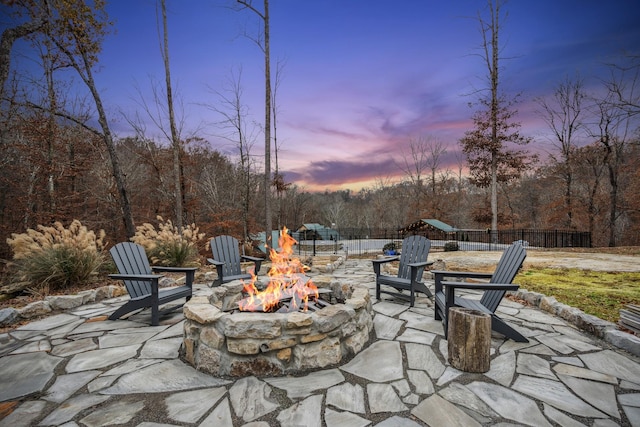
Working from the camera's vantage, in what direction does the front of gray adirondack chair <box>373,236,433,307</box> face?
facing the viewer and to the left of the viewer

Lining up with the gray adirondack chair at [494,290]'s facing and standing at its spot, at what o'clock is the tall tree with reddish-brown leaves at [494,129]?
The tall tree with reddish-brown leaves is roughly at 3 o'clock from the gray adirondack chair.

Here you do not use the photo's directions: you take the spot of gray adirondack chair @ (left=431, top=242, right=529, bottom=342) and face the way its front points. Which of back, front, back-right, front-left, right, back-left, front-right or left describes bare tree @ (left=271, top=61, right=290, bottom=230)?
front-right

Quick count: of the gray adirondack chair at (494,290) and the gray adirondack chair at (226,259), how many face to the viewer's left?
1

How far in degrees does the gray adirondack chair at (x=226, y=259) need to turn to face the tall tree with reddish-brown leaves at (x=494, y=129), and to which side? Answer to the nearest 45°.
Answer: approximately 90° to its left

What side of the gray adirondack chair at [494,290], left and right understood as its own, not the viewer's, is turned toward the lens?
left

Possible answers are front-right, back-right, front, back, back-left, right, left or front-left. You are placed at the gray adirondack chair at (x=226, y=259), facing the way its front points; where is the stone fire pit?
front-right

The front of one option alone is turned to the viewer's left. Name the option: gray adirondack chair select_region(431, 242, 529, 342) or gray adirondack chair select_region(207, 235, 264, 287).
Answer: gray adirondack chair select_region(431, 242, 529, 342)

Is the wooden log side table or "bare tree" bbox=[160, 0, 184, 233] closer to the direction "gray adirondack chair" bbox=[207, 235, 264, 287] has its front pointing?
the wooden log side table

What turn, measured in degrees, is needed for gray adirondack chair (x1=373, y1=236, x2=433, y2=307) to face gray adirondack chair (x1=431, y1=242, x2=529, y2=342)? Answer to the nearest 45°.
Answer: approximately 90° to its left
